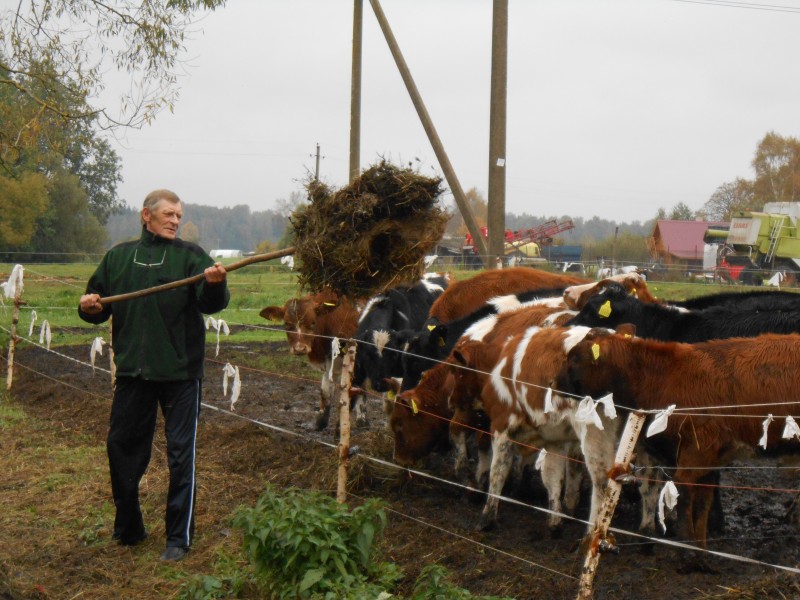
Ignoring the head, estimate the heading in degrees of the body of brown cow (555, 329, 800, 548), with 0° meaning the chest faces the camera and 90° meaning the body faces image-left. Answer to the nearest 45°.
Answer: approximately 90°

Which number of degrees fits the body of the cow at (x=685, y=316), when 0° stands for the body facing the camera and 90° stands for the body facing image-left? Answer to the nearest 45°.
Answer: approximately 90°

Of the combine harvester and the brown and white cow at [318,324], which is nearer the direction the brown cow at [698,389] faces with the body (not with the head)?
the brown and white cow

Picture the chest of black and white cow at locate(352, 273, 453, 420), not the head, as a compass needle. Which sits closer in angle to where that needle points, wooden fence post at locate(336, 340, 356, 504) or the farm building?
the wooden fence post

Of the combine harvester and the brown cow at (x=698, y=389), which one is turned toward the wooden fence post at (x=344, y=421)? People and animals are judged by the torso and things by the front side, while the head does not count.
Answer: the brown cow

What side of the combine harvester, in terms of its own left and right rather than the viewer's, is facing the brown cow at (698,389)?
right

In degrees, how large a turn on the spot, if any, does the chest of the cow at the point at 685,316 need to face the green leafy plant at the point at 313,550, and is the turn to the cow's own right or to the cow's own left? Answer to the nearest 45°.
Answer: approximately 45° to the cow's own left

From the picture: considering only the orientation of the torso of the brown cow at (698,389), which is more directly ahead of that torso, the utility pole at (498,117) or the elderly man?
the elderly man

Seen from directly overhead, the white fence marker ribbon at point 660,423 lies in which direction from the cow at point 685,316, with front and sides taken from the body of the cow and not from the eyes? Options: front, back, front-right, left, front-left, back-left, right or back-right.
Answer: left

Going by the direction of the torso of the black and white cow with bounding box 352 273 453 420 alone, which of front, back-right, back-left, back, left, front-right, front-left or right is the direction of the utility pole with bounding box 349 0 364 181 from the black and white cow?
back-right

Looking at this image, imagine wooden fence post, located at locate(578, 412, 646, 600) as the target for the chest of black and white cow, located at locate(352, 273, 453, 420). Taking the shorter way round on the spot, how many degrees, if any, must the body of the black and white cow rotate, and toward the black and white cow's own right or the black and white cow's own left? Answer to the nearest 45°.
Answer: approximately 45° to the black and white cow's own left

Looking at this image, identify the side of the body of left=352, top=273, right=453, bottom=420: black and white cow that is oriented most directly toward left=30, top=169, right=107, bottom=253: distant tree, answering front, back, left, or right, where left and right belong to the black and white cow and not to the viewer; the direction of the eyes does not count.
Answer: right
